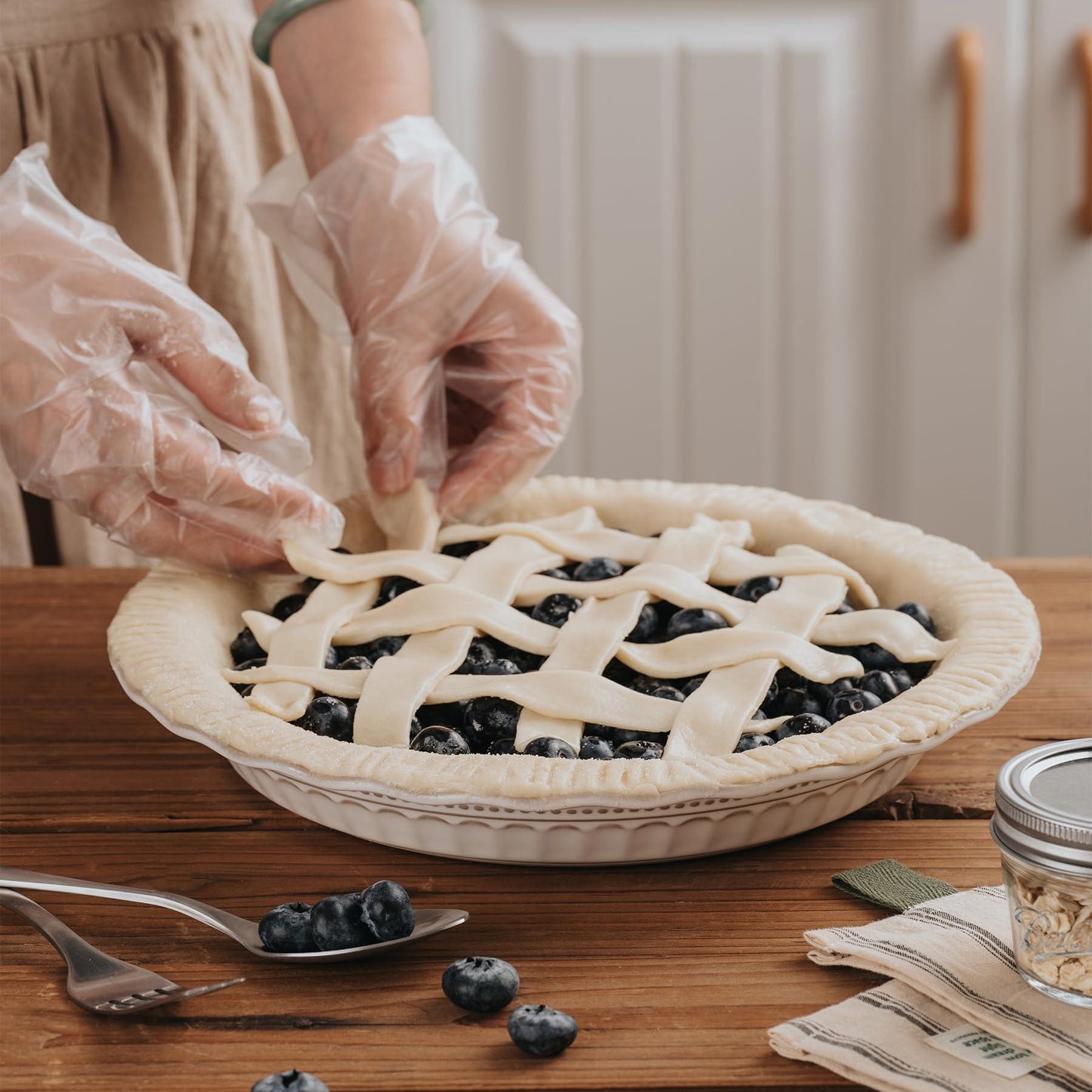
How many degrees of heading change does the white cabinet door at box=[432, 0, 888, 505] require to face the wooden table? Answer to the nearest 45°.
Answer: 0° — it already faces it

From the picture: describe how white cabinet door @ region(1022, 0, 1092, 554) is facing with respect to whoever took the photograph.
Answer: facing the viewer

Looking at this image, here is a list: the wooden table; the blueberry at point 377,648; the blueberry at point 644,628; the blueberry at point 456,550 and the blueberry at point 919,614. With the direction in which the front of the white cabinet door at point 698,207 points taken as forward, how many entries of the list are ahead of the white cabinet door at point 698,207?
5

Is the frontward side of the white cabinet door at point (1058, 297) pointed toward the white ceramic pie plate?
yes

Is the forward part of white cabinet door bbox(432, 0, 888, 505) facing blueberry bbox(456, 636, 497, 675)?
yes

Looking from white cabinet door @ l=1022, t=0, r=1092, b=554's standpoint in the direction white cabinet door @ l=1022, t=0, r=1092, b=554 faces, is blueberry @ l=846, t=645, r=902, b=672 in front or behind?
in front

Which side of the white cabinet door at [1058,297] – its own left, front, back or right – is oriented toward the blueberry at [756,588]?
front

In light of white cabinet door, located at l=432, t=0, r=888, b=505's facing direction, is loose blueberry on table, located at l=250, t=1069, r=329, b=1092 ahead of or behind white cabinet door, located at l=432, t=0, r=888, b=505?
ahead

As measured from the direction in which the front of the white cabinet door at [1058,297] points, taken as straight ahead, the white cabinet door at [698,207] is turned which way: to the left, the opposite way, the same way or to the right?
the same way

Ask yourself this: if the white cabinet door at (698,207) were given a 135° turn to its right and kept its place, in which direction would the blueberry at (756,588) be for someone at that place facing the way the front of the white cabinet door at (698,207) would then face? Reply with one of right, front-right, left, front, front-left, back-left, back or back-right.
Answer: back-left

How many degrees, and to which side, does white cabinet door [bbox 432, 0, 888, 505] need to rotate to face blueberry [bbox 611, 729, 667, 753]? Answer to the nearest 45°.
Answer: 0° — it already faces it

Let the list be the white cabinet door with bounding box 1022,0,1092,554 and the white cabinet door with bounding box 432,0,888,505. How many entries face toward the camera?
2

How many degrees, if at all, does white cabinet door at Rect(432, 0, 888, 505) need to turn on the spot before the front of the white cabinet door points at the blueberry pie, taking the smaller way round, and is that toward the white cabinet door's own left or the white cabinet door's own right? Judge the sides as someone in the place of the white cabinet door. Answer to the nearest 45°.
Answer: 0° — it already faces it

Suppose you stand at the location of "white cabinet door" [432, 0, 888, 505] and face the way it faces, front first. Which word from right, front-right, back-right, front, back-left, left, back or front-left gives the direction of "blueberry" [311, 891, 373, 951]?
front

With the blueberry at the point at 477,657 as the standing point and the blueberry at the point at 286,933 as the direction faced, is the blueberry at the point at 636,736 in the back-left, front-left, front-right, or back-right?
front-left

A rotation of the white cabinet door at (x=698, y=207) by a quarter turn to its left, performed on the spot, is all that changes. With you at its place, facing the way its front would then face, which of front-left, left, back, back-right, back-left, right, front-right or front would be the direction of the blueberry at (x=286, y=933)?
right

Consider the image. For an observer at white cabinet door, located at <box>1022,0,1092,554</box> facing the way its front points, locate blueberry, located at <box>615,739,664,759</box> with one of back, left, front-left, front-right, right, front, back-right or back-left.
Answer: front
